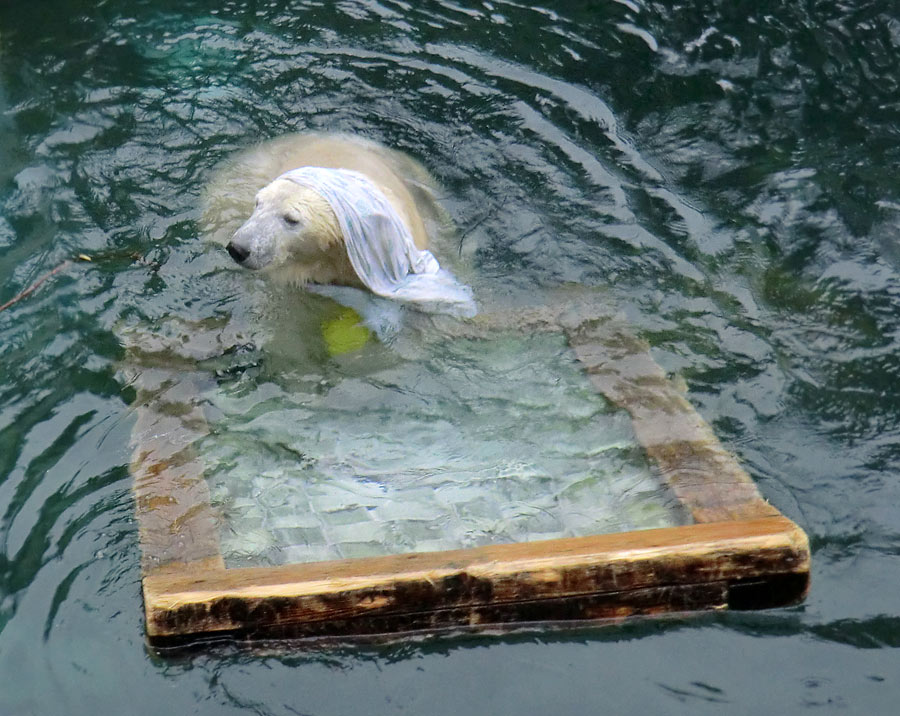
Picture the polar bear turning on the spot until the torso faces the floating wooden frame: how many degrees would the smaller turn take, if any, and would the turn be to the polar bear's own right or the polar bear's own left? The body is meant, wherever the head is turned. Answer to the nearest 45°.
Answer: approximately 45° to the polar bear's own left

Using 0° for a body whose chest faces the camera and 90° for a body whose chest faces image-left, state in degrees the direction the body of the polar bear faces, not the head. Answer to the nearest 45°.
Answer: approximately 45°
